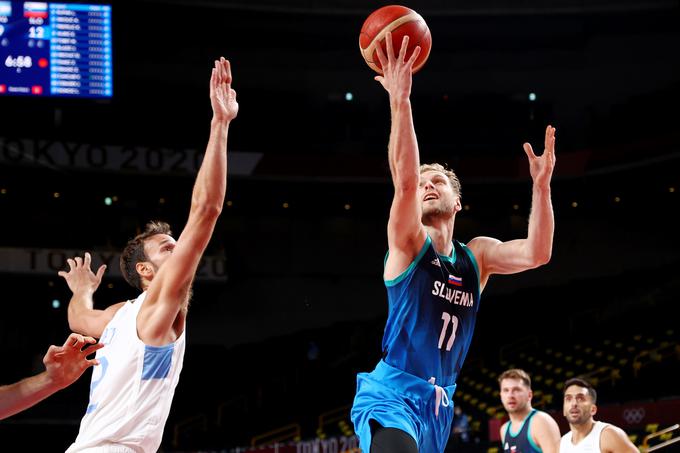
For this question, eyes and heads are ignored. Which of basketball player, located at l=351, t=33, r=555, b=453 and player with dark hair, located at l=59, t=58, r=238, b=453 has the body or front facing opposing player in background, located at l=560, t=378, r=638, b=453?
the player with dark hair

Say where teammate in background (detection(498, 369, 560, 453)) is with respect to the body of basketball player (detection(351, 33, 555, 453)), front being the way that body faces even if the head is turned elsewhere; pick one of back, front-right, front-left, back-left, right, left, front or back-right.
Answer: back-left

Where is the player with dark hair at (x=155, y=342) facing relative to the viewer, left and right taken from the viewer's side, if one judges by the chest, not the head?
facing away from the viewer and to the right of the viewer

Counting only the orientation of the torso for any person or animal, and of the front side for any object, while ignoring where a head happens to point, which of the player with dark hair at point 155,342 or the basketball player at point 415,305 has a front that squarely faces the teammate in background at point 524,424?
the player with dark hair

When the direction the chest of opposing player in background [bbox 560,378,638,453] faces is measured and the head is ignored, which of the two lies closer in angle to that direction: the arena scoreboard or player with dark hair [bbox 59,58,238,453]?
the player with dark hair

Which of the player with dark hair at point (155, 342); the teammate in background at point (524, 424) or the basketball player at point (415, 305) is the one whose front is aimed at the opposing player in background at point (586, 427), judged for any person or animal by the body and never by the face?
the player with dark hair

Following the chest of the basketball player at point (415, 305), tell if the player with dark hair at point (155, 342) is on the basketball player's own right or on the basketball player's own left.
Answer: on the basketball player's own right

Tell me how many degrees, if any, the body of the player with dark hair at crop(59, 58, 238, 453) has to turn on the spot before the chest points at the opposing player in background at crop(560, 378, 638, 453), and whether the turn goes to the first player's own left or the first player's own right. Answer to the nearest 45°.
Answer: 0° — they already face them

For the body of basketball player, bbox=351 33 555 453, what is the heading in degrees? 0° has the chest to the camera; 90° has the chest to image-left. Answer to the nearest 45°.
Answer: approximately 315°
